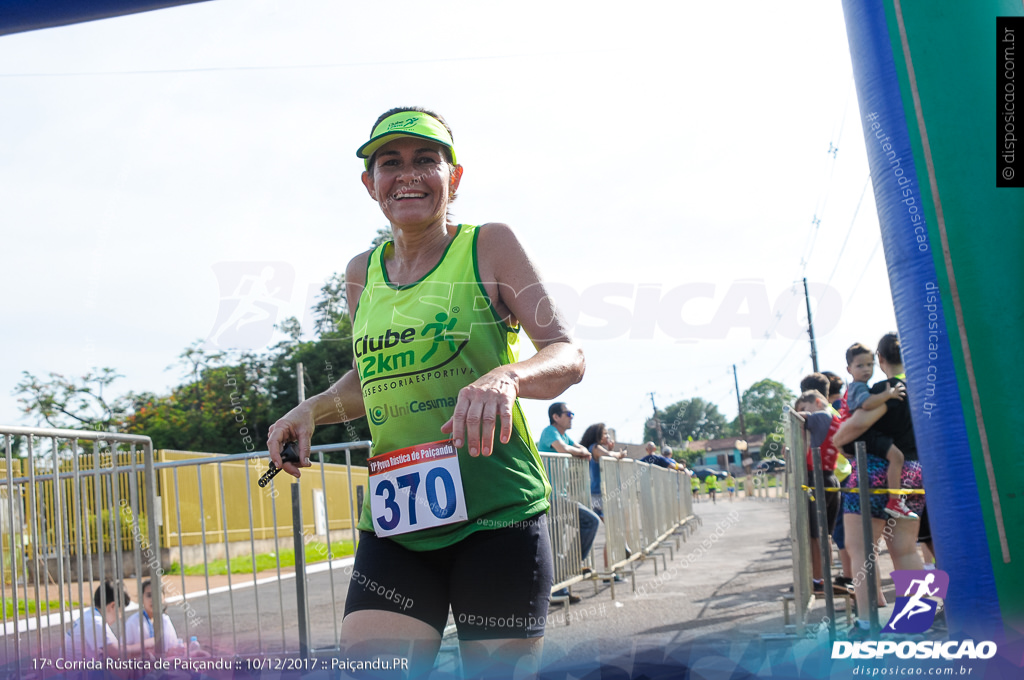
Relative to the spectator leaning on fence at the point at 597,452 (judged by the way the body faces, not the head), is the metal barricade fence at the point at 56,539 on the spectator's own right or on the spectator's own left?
on the spectator's own right

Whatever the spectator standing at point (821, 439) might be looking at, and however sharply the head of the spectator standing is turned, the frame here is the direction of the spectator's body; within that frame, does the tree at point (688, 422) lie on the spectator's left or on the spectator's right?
on the spectator's right

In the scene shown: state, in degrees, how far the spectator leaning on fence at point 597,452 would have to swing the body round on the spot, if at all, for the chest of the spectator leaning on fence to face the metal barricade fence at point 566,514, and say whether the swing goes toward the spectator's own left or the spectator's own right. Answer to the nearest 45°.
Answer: approximately 90° to the spectator's own right

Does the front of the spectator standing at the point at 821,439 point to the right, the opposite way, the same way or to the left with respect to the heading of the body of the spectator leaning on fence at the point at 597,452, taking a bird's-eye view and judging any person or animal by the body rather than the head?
the opposite way

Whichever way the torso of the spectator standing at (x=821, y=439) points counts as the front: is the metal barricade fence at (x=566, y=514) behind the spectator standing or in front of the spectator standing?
in front

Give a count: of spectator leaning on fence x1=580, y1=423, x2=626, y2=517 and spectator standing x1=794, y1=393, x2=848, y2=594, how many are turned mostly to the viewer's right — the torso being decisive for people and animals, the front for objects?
1

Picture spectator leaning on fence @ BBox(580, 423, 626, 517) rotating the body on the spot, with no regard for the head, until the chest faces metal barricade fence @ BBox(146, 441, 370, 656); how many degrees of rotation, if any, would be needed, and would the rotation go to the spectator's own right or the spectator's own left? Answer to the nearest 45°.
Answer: approximately 135° to the spectator's own right

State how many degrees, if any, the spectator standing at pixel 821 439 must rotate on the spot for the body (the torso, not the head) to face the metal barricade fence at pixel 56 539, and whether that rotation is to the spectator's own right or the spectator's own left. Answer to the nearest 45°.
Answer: approximately 45° to the spectator's own left

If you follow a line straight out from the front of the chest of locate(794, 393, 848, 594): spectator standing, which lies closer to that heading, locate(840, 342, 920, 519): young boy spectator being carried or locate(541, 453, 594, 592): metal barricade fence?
the metal barricade fence

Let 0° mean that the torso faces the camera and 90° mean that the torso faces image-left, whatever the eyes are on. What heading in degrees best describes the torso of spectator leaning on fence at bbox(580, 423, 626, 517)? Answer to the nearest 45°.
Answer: approximately 270°

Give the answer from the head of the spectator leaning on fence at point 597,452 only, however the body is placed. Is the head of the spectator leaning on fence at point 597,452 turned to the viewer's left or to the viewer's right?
to the viewer's right

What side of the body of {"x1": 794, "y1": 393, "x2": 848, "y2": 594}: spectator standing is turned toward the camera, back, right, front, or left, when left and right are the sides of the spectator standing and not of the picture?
left
